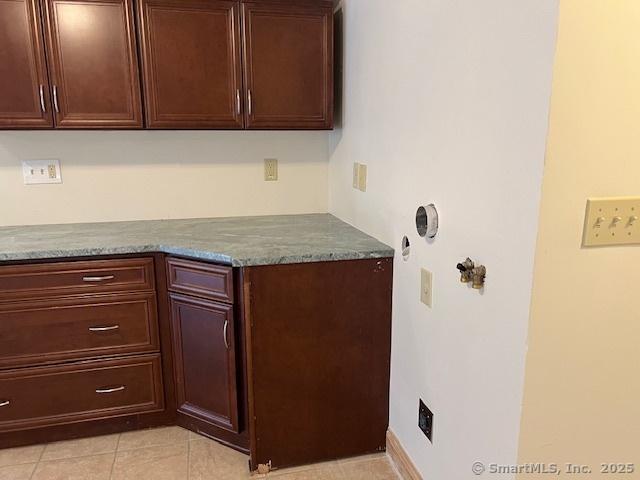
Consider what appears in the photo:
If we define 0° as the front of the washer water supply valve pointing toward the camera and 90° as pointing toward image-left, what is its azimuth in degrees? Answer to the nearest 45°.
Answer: approximately 45°

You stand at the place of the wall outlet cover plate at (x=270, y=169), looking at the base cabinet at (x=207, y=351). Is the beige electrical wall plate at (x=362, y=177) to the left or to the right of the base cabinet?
left

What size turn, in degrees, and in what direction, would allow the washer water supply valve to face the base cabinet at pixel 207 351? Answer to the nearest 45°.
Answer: approximately 45° to its right

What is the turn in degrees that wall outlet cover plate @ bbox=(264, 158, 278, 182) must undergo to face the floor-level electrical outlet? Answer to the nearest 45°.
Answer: approximately 45° to its left

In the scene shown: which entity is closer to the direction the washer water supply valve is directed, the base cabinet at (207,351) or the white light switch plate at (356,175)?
the base cabinet

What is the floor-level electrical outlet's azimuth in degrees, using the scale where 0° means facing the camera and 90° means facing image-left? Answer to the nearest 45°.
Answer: approximately 45°

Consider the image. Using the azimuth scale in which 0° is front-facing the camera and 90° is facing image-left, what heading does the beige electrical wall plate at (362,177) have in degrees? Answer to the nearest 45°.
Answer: approximately 45°
